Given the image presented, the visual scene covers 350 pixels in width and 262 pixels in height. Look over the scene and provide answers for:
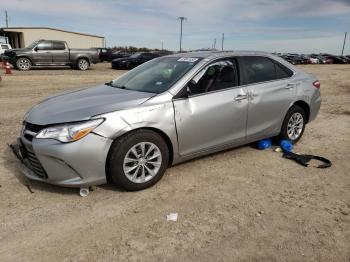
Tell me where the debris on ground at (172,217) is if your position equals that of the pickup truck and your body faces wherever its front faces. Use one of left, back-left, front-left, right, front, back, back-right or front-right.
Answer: left

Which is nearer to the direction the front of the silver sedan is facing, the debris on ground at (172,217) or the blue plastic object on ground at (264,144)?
the debris on ground

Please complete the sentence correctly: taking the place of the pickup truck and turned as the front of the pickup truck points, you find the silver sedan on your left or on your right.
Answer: on your left

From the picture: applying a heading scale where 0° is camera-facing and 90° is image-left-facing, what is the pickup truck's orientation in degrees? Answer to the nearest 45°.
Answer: approximately 90°

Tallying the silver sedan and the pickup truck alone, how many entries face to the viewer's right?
0

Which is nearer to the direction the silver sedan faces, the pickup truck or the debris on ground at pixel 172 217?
the debris on ground

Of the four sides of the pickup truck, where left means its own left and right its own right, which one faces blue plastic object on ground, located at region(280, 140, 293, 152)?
left

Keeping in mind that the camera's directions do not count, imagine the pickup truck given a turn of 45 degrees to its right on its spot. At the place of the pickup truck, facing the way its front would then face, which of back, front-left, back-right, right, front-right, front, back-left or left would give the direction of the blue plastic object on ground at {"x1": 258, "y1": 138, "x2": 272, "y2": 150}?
back-left

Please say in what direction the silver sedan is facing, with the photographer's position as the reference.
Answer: facing the viewer and to the left of the viewer
